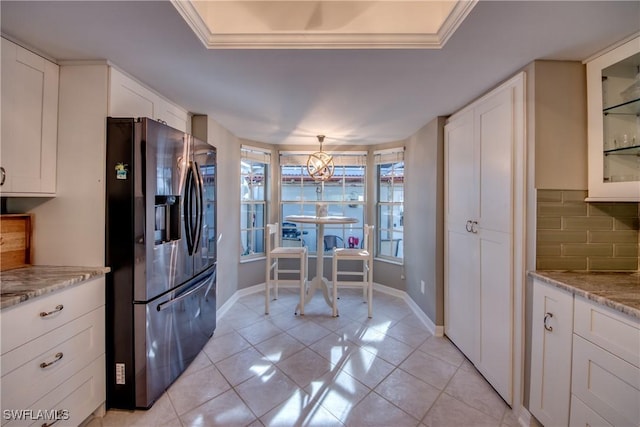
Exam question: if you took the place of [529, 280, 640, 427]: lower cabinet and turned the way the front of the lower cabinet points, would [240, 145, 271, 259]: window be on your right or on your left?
on your right

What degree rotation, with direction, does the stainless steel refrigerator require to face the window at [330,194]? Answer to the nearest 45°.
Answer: approximately 90° to its left

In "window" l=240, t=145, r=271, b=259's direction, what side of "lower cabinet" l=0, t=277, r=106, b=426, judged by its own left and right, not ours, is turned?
left

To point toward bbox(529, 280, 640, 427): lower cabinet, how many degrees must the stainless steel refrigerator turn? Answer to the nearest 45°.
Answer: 0° — it already faces it

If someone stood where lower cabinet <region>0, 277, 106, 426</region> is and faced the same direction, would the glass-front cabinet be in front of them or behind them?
in front

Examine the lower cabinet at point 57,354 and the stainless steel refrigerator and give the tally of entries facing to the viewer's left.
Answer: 0

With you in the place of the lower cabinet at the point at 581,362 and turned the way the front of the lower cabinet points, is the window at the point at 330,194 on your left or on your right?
on your right

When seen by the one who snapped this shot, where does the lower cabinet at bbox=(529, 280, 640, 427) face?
facing the viewer and to the left of the viewer

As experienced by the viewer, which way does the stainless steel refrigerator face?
facing the viewer and to the right of the viewer

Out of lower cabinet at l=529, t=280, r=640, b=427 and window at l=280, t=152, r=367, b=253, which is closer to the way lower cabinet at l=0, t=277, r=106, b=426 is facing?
the lower cabinet
